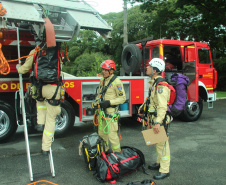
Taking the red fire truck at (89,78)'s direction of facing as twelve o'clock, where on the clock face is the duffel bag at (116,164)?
The duffel bag is roughly at 4 o'clock from the red fire truck.

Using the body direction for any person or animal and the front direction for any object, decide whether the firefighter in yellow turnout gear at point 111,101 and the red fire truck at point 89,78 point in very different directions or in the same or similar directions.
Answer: very different directions

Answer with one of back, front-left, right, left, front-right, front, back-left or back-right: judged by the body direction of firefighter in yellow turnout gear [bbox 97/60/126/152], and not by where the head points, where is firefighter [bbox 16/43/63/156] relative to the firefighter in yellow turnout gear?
front-right

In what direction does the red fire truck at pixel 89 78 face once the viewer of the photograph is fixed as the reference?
facing away from the viewer and to the right of the viewer

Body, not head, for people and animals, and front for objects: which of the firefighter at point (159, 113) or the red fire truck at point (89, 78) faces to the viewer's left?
the firefighter

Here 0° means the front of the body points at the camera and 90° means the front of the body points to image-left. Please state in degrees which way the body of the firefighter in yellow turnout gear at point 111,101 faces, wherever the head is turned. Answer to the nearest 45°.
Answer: approximately 45°

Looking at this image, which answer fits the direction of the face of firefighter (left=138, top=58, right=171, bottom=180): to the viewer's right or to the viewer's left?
to the viewer's left

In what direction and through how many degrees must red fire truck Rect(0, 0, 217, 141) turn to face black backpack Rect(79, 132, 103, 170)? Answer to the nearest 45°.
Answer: approximately 135° to its right

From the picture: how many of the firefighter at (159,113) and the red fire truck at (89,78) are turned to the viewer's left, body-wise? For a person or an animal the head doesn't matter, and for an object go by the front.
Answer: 1
